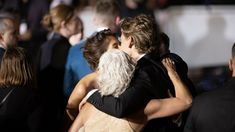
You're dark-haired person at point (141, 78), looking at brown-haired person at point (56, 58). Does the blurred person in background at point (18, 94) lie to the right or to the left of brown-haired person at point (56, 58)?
left

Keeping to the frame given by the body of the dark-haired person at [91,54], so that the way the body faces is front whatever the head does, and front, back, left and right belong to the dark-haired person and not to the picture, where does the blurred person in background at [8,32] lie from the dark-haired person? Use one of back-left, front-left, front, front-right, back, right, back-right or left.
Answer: back-left

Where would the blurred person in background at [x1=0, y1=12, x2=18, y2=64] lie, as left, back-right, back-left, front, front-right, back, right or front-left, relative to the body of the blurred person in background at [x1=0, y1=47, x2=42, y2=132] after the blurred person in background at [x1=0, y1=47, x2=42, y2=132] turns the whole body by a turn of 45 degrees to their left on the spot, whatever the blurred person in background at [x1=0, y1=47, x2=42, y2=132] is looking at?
front-right

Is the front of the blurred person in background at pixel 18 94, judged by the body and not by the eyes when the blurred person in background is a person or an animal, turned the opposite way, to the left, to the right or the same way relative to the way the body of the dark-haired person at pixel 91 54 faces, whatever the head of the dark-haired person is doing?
to the left

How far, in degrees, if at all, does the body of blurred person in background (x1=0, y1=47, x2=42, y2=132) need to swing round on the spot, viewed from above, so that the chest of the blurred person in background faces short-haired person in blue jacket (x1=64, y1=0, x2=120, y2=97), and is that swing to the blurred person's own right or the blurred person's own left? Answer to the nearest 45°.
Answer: approximately 45° to the blurred person's own right

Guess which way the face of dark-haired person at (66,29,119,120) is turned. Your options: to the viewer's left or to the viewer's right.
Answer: to the viewer's right

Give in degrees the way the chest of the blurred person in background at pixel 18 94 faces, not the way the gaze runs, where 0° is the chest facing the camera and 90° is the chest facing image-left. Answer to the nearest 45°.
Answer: approximately 180°

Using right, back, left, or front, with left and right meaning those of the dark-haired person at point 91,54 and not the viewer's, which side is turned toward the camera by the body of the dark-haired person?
right

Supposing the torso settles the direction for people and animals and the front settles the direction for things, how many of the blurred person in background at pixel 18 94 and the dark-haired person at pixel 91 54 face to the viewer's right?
1

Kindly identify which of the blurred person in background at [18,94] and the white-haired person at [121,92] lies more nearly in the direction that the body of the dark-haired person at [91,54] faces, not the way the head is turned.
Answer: the white-haired person

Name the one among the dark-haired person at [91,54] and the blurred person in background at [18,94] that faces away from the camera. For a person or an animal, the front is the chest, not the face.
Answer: the blurred person in background

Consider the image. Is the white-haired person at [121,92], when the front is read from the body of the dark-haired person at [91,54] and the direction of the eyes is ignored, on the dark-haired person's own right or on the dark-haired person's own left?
on the dark-haired person's own right
